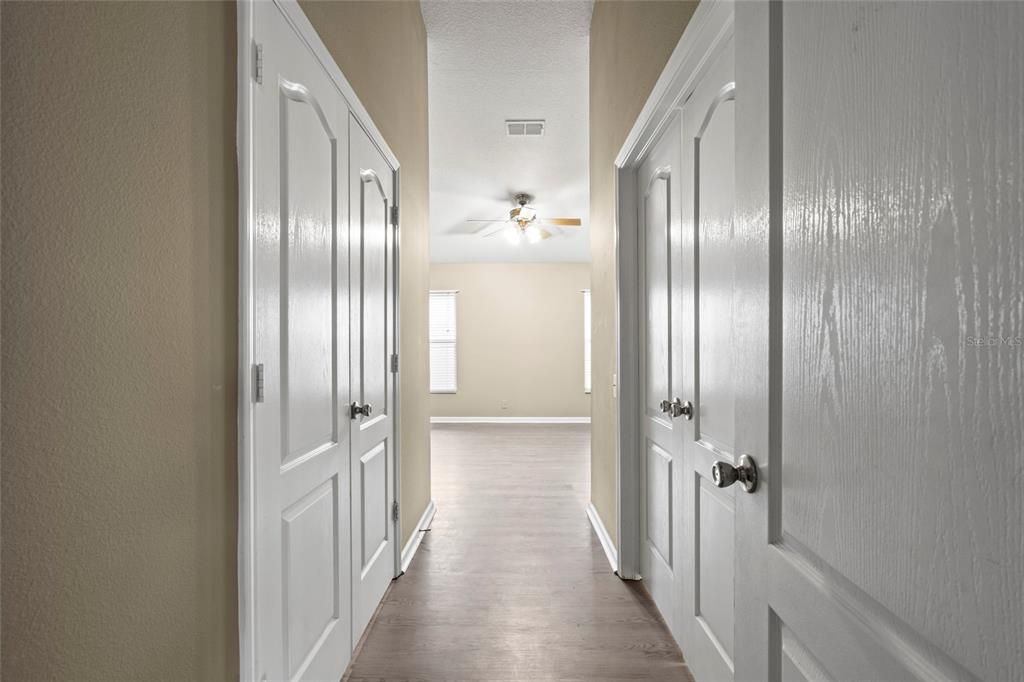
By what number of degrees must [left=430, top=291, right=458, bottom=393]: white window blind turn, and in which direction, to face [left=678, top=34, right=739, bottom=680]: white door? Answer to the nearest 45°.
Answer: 0° — it already faces it

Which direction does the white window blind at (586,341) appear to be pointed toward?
toward the camera

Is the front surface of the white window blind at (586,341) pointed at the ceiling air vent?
yes

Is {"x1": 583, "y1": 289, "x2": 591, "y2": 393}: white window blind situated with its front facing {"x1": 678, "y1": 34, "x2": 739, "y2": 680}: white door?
yes

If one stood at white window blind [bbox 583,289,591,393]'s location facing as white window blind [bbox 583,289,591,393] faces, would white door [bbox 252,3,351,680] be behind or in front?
in front

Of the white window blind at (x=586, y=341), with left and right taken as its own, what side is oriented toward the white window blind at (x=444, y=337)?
right

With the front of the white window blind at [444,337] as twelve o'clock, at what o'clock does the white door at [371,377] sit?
The white door is roughly at 12 o'clock from the white window blind.

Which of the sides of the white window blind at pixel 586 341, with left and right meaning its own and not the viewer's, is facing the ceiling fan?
front

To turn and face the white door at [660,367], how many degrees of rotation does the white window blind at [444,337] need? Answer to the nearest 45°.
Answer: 0° — it already faces it

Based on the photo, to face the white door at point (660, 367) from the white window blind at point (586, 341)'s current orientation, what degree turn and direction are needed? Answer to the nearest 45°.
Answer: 0° — it already faces it

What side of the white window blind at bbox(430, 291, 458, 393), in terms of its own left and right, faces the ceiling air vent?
front

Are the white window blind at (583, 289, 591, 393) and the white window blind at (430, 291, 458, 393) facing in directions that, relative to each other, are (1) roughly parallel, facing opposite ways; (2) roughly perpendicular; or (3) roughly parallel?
roughly parallel

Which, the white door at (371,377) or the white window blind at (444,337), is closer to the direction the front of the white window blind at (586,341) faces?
the white door

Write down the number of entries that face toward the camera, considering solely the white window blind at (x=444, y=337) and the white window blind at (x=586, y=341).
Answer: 2

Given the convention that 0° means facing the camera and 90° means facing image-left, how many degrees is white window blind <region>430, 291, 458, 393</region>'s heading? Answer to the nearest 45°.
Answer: approximately 0°
